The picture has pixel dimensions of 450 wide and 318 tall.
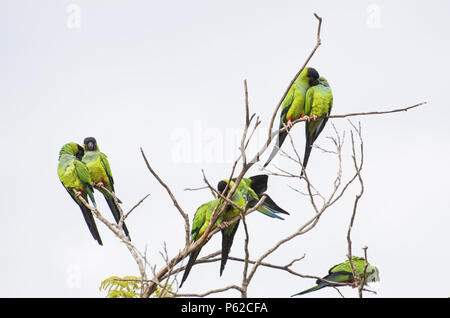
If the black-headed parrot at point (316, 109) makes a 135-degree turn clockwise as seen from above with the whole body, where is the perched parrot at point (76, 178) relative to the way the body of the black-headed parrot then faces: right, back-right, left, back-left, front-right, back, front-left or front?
front

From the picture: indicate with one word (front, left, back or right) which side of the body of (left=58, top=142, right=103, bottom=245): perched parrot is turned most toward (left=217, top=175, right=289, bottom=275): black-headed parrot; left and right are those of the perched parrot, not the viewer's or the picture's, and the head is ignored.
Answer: left

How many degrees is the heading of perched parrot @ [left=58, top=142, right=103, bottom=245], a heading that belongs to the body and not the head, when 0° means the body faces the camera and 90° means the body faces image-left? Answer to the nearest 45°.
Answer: approximately 45°

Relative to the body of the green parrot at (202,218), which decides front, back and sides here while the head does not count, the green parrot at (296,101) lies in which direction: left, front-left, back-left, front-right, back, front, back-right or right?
front-left

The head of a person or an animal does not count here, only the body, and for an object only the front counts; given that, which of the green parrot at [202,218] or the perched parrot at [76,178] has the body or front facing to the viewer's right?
the green parrot

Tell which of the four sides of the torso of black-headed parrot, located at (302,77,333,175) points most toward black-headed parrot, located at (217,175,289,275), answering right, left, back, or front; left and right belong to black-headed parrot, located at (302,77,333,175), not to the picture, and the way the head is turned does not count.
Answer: right

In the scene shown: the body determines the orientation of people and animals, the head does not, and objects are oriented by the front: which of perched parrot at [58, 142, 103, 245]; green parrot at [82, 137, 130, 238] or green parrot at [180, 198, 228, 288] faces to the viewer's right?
green parrot at [180, 198, 228, 288]

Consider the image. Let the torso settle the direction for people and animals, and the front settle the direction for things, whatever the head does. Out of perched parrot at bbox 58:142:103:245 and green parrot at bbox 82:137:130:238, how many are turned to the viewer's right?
0

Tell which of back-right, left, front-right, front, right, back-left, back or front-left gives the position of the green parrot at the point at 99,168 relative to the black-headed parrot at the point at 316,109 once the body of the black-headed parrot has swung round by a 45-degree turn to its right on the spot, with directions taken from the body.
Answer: right

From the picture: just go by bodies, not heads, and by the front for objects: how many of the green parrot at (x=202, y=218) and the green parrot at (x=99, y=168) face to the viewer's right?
1

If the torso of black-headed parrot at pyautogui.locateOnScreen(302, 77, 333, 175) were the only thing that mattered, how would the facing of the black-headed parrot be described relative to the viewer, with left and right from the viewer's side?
facing the viewer and to the right of the viewer

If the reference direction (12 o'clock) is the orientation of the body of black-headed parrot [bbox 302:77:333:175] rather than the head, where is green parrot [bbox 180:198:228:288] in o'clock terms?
The green parrot is roughly at 3 o'clock from the black-headed parrot.

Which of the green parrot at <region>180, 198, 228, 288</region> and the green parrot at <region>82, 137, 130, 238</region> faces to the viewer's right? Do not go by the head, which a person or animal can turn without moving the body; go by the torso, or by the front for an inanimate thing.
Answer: the green parrot at <region>180, 198, 228, 288</region>

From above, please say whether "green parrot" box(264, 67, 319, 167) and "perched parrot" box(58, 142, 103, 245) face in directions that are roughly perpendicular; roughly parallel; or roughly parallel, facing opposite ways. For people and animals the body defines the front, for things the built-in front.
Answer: roughly perpendicular

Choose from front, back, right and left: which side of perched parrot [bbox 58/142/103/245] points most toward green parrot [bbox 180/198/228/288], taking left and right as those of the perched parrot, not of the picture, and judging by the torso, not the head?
left
